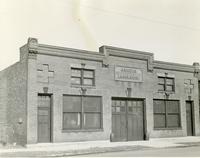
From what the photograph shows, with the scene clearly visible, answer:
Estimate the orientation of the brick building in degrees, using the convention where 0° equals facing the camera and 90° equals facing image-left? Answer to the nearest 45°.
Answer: approximately 315°
